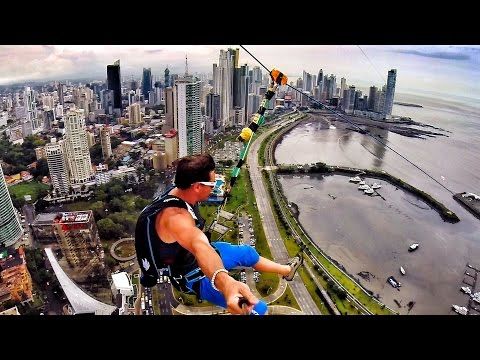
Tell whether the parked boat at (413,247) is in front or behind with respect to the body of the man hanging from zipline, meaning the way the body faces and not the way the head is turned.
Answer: in front

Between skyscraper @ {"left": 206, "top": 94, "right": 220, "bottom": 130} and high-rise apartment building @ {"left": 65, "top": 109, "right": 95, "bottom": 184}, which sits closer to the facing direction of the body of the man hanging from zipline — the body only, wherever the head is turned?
the skyscraper

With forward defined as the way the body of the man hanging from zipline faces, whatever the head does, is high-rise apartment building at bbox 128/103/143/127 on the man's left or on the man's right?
on the man's left
